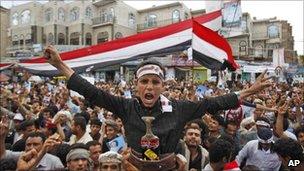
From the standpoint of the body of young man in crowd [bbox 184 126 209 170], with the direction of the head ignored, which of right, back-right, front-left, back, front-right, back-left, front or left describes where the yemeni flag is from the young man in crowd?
back

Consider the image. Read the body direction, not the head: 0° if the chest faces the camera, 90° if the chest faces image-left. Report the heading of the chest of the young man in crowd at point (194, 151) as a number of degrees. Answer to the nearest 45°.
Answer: approximately 0°

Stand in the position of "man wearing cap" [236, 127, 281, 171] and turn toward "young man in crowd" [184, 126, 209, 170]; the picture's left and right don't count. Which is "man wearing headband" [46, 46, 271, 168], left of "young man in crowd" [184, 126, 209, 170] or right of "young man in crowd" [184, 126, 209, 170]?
left

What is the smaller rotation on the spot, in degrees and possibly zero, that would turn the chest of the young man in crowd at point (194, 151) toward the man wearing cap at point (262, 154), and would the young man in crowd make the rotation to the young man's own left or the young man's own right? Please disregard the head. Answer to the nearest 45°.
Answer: approximately 90° to the young man's own left

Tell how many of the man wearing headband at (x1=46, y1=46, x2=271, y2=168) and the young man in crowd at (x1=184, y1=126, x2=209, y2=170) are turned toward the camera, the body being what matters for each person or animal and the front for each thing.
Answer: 2

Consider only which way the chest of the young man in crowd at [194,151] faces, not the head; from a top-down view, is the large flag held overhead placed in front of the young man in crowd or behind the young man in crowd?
behind

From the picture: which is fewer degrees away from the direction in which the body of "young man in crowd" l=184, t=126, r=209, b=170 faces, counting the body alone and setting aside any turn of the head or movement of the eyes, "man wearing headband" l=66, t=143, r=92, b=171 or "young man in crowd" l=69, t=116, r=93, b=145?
the man wearing headband
